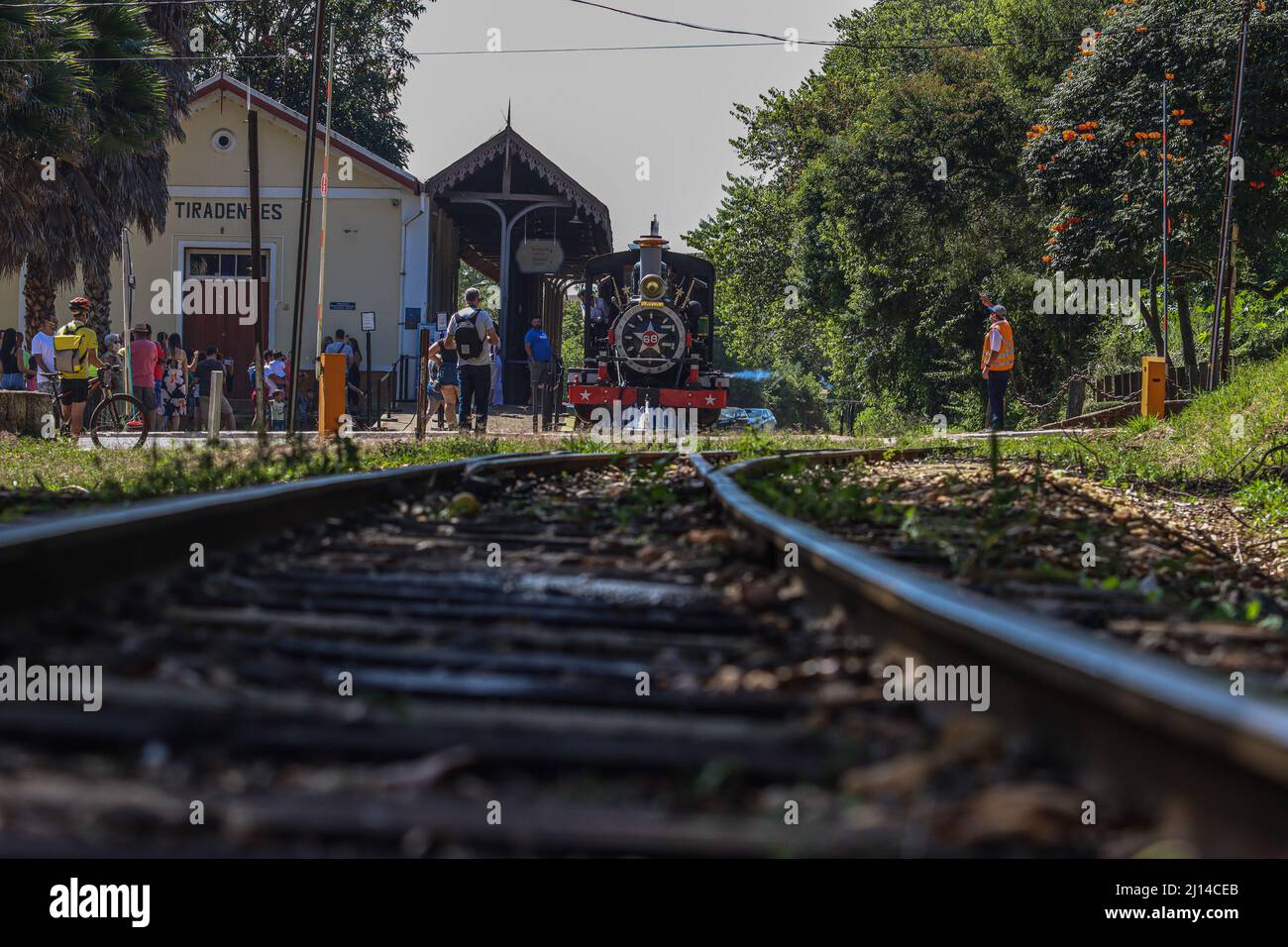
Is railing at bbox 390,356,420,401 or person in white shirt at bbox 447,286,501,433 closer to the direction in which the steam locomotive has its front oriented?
the person in white shirt

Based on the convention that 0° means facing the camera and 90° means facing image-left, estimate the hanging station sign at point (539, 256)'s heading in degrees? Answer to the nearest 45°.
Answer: approximately 0°

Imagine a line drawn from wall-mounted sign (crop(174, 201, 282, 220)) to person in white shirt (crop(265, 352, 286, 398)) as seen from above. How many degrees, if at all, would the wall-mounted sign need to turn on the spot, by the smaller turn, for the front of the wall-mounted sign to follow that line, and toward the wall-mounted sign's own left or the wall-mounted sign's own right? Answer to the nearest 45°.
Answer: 0° — it already faces them

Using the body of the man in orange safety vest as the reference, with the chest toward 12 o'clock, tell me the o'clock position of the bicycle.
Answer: The bicycle is roughly at 11 o'clock from the man in orange safety vest.

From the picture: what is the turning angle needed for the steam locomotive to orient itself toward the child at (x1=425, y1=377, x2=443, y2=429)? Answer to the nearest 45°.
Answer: approximately 45° to its right

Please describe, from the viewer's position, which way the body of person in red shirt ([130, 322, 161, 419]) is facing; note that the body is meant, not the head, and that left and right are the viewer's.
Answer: facing away from the viewer

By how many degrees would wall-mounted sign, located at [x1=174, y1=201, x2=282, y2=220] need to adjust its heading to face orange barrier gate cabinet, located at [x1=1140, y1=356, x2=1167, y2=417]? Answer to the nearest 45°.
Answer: approximately 45° to its left

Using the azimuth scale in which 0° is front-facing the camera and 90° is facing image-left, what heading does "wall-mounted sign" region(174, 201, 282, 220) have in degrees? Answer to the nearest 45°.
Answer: approximately 0°

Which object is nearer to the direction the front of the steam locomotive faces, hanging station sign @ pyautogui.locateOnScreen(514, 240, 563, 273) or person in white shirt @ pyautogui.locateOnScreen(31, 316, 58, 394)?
the person in white shirt

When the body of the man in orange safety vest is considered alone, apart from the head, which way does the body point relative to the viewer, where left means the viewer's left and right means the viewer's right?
facing to the left of the viewer
